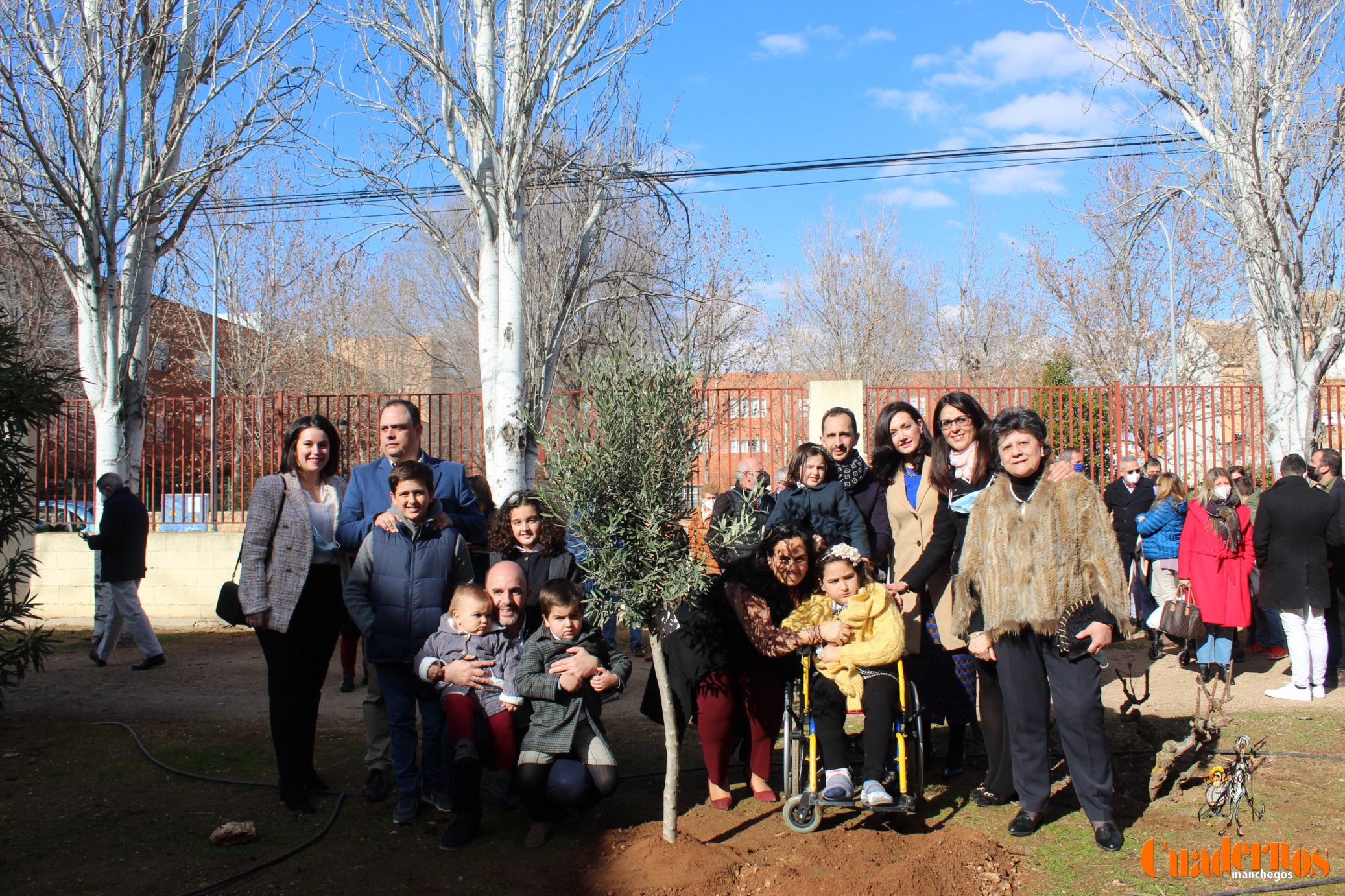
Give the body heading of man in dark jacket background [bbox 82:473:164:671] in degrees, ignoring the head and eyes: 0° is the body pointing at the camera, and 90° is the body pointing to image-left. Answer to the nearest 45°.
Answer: approximately 90°

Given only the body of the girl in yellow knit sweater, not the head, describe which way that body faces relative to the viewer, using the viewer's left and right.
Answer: facing the viewer

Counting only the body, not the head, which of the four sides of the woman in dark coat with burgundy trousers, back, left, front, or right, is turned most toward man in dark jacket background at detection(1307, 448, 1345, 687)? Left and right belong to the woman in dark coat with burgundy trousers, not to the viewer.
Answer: left

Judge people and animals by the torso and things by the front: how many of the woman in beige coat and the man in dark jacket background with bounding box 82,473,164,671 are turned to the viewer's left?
1

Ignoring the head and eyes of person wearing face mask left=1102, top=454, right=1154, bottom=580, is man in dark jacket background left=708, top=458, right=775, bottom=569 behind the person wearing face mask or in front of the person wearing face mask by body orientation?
in front

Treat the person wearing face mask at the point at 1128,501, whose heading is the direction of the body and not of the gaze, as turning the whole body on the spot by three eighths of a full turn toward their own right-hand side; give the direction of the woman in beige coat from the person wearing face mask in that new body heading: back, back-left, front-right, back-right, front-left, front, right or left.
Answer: back-left

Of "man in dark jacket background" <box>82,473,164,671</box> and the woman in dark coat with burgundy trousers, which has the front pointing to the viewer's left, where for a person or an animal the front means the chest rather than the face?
the man in dark jacket background

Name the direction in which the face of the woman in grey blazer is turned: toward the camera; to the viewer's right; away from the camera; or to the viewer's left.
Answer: toward the camera

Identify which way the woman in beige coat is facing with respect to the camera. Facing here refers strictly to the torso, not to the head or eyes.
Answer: toward the camera

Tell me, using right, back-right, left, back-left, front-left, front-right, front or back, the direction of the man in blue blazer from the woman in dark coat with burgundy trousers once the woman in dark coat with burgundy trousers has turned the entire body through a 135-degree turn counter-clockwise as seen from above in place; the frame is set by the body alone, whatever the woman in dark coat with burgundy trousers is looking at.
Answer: left

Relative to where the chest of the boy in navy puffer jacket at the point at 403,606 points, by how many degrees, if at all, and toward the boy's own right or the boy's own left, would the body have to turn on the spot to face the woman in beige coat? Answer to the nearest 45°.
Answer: approximately 90° to the boy's own left

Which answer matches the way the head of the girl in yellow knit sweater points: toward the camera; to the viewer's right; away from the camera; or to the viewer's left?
toward the camera

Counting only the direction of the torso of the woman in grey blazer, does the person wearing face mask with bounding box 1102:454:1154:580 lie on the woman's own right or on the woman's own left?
on the woman's own left

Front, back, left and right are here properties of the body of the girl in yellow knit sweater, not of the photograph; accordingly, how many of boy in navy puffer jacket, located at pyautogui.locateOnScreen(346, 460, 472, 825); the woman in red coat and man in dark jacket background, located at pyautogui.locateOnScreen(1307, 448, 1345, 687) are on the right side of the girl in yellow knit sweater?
1
